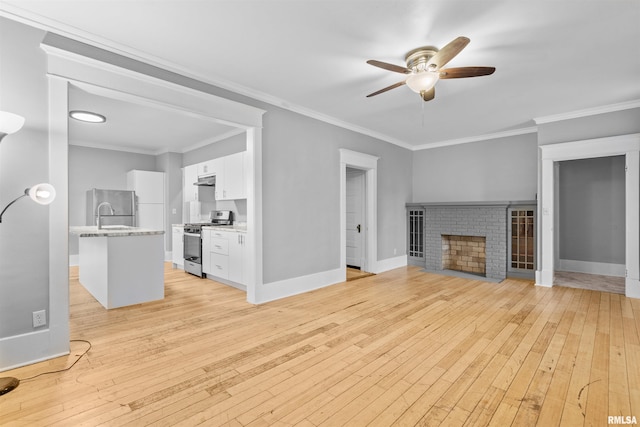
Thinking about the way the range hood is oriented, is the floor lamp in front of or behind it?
in front

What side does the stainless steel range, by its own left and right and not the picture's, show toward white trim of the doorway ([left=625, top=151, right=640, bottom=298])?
left

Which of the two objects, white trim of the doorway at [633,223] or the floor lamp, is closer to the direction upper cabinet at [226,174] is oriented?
the floor lamp

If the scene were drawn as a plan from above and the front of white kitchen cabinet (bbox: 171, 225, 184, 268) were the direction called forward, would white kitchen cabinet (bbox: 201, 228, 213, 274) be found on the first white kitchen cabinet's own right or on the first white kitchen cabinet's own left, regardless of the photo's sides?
on the first white kitchen cabinet's own left

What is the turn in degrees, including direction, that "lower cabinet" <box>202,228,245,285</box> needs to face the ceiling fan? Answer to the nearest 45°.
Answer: approximately 90° to its left

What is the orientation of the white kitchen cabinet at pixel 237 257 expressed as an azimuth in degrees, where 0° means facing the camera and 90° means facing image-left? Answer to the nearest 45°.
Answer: approximately 45°

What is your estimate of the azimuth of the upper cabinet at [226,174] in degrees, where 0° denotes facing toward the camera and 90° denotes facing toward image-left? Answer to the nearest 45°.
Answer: approximately 45°
